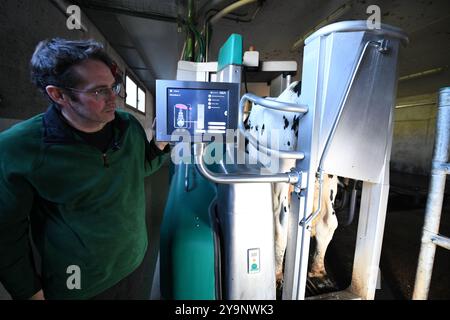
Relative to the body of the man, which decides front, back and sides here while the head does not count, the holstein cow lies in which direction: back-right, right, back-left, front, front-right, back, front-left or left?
front-left

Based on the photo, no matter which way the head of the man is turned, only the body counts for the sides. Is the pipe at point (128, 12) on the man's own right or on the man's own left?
on the man's own left
